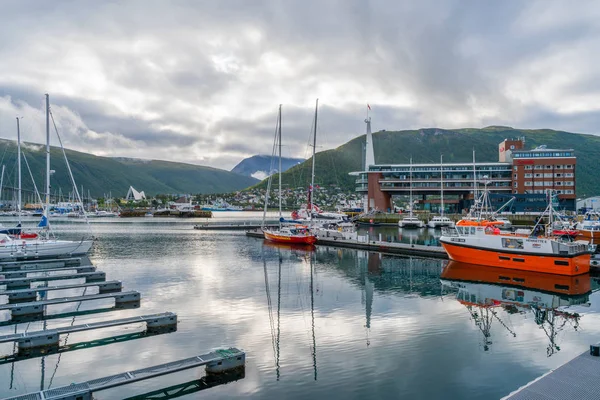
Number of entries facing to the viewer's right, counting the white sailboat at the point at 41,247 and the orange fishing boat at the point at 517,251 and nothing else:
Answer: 1

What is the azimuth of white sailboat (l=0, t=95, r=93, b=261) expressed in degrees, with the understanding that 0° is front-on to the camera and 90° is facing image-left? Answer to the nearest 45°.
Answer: approximately 270°

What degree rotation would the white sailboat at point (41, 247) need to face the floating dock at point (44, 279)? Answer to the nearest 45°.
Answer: approximately 90° to its right

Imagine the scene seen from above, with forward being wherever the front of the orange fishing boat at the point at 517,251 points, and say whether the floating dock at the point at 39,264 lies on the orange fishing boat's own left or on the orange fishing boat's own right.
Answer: on the orange fishing boat's own left

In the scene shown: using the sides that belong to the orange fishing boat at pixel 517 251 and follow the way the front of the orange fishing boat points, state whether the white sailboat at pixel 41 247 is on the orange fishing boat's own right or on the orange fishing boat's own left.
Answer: on the orange fishing boat's own left

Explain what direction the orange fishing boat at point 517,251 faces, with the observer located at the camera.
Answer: facing away from the viewer and to the left of the viewer

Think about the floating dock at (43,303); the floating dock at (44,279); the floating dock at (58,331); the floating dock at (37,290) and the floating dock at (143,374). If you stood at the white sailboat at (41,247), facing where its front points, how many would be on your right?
5

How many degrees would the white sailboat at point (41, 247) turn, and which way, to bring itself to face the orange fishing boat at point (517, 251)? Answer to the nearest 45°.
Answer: approximately 45° to its right

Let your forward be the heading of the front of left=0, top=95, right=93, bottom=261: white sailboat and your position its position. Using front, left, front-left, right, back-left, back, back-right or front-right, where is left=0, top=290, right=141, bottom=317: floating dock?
right

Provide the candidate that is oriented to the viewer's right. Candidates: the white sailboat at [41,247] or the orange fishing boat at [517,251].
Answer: the white sailboat

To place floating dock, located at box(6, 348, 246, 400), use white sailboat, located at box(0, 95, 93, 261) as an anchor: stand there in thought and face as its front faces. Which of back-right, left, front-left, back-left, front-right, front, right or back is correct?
right

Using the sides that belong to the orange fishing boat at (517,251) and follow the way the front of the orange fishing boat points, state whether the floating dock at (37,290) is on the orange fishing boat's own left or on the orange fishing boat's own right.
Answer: on the orange fishing boat's own left
